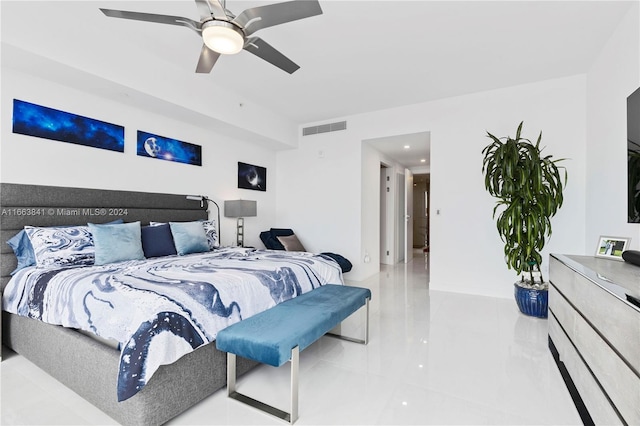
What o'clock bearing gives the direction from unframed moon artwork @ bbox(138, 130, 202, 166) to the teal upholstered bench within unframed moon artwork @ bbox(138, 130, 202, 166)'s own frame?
The teal upholstered bench is roughly at 1 o'clock from the unframed moon artwork.

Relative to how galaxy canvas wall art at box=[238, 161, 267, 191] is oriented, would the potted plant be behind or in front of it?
in front

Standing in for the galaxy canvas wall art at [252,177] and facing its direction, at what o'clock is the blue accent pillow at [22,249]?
The blue accent pillow is roughly at 3 o'clock from the galaxy canvas wall art.

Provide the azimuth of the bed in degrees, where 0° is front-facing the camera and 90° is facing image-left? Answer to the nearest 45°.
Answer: approximately 315°

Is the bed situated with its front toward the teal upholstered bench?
yes

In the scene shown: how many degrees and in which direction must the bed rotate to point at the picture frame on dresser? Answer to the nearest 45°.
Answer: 0° — it already faces it

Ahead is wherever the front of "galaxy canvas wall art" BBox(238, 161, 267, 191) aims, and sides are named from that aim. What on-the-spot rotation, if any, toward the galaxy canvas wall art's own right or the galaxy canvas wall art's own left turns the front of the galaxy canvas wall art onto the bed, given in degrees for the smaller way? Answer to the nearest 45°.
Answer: approximately 45° to the galaxy canvas wall art's own right

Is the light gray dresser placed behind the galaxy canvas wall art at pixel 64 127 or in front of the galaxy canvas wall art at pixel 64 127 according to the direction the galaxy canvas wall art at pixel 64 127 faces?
in front

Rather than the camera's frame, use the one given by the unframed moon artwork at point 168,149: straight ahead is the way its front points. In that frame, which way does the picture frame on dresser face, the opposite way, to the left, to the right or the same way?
the opposite way

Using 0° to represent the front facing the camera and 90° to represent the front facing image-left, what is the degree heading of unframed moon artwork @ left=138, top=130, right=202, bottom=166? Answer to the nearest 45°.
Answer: approximately 315°

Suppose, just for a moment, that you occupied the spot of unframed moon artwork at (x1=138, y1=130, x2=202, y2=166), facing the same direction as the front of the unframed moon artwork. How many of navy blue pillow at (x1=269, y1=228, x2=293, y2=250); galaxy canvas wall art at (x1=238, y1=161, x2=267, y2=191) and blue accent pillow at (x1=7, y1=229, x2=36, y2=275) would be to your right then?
1

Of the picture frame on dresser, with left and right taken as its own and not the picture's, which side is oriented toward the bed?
front
